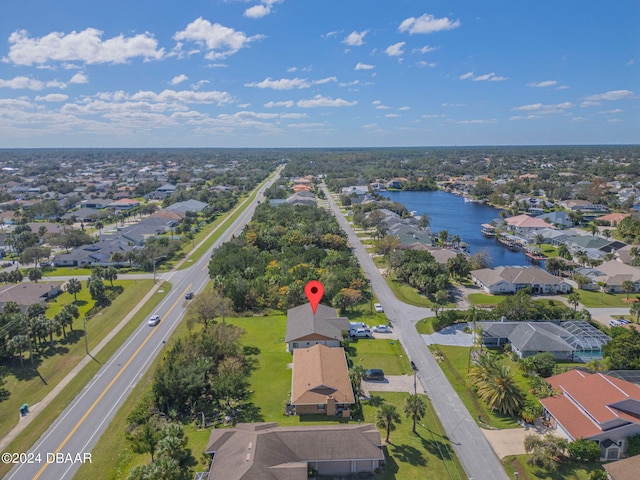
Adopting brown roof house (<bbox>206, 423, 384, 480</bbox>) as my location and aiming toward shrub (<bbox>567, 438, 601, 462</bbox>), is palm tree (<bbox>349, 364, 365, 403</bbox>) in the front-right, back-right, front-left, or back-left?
front-left

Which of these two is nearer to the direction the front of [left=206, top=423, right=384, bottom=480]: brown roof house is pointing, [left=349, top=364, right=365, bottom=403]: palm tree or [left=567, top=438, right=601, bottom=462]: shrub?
the shrub

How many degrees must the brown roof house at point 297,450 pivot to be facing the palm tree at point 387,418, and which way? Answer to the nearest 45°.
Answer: approximately 90° to its left

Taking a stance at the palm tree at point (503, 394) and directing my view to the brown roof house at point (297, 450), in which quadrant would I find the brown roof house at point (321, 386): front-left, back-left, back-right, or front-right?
front-right

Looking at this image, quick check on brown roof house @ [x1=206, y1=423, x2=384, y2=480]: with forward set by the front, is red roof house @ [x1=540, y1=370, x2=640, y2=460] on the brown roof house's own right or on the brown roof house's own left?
on the brown roof house's own left
